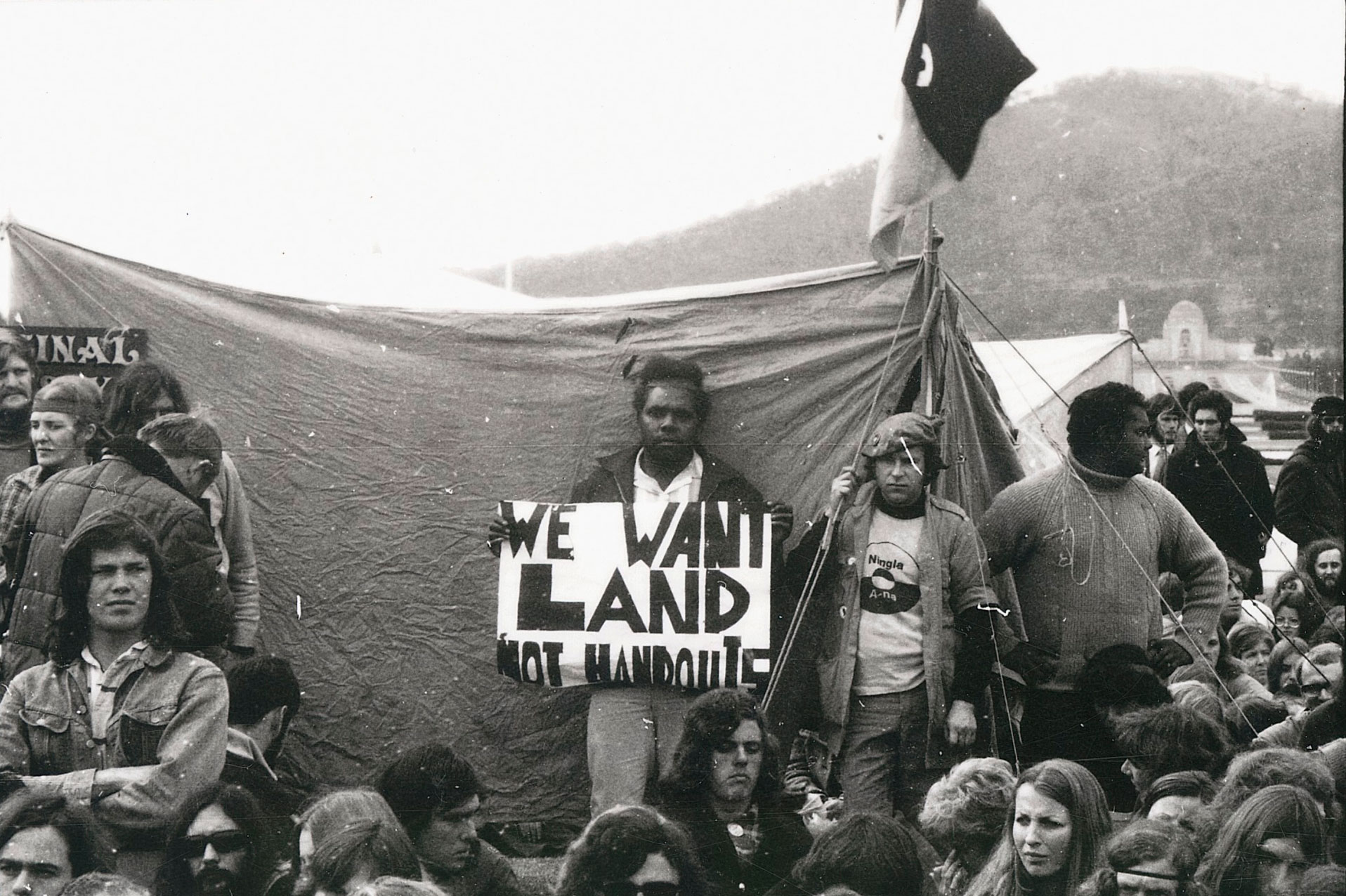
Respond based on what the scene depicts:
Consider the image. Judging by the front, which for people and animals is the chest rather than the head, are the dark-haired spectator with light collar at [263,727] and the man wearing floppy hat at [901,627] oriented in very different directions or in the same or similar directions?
very different directions

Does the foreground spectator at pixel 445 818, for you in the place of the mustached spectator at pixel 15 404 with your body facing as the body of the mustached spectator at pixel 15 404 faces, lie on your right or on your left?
on your left

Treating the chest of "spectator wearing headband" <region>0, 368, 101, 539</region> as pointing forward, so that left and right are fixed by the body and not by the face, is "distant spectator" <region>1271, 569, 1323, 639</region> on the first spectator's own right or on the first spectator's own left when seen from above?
on the first spectator's own left

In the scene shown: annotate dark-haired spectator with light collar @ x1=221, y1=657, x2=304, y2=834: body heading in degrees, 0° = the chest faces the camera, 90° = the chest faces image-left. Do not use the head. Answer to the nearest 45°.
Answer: approximately 225°

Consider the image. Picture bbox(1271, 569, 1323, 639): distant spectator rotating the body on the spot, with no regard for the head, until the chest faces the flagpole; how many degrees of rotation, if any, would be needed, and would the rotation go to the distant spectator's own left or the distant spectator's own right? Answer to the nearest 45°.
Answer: approximately 45° to the distant spectator's own right

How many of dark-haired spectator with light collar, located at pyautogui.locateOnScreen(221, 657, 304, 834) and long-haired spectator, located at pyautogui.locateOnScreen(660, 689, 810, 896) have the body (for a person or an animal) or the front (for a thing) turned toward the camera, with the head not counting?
1

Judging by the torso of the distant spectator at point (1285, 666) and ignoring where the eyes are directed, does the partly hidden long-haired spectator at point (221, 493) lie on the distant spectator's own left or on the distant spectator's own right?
on the distant spectator's own right

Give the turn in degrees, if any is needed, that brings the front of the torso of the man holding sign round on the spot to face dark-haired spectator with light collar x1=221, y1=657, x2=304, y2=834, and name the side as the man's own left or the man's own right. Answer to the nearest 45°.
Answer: approximately 90° to the man's own right
